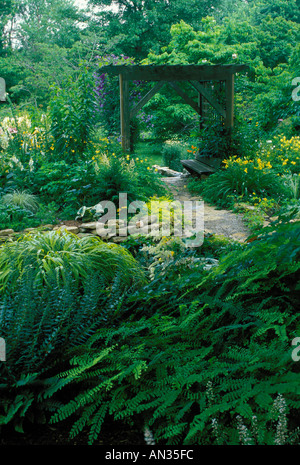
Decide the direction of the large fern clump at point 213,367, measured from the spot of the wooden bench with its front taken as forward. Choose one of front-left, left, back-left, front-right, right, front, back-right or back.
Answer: front-left

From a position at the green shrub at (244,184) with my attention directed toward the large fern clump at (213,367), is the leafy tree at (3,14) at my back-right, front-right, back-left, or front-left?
back-right

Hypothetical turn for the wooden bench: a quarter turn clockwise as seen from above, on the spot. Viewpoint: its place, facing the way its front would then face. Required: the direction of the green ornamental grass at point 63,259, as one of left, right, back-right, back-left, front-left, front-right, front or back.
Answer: back-left

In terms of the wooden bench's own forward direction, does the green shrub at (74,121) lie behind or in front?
in front

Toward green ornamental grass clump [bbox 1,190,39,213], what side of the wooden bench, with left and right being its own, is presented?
front

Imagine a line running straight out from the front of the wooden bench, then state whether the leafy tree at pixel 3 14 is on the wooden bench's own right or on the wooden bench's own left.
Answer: on the wooden bench's own right
